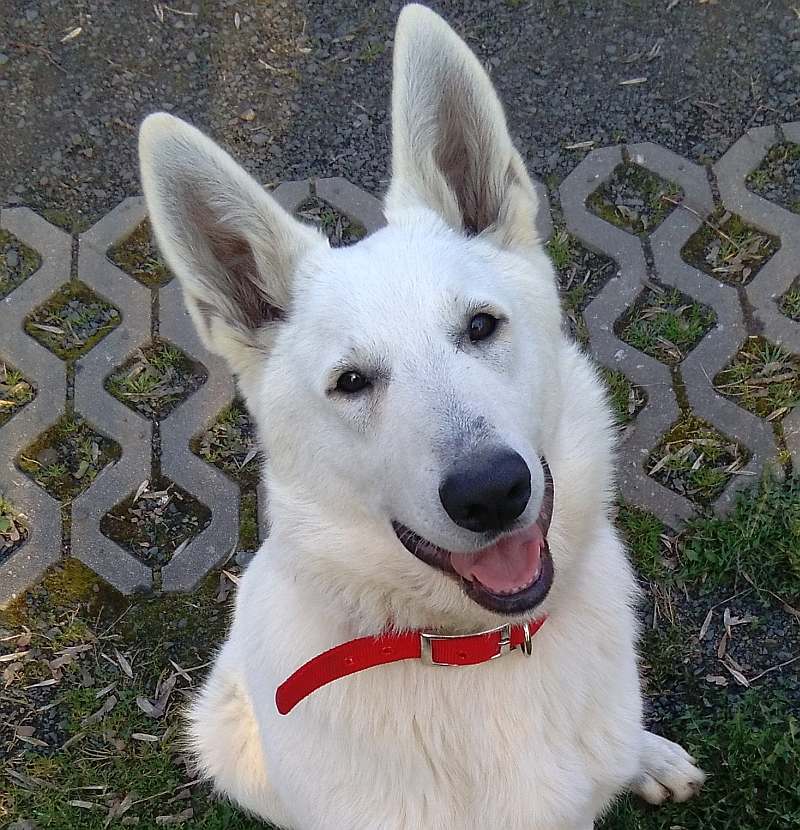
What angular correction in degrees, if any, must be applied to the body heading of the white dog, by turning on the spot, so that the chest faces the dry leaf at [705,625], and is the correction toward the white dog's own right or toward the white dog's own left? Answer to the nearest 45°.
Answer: approximately 135° to the white dog's own left

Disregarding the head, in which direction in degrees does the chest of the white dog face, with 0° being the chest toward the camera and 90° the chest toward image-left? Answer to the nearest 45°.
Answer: approximately 0°

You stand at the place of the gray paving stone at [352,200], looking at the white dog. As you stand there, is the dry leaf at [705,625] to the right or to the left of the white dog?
left

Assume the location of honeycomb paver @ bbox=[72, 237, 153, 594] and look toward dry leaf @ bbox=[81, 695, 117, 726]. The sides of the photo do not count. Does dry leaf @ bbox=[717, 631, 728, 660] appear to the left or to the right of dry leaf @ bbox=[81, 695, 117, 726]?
left

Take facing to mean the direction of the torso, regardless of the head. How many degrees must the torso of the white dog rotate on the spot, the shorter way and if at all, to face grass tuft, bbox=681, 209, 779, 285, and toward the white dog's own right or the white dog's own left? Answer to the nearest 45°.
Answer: approximately 135° to the white dog's own left

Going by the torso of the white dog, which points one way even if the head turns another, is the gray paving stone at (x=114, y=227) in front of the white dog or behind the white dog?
behind

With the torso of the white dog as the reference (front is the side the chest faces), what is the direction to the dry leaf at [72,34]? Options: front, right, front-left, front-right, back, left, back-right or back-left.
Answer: back-right

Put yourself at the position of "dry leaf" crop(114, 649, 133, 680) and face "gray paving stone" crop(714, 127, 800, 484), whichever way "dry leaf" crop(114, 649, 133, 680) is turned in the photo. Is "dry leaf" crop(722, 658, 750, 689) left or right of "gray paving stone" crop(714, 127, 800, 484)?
right

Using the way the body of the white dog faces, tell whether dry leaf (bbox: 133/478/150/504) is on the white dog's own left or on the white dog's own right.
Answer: on the white dog's own right
